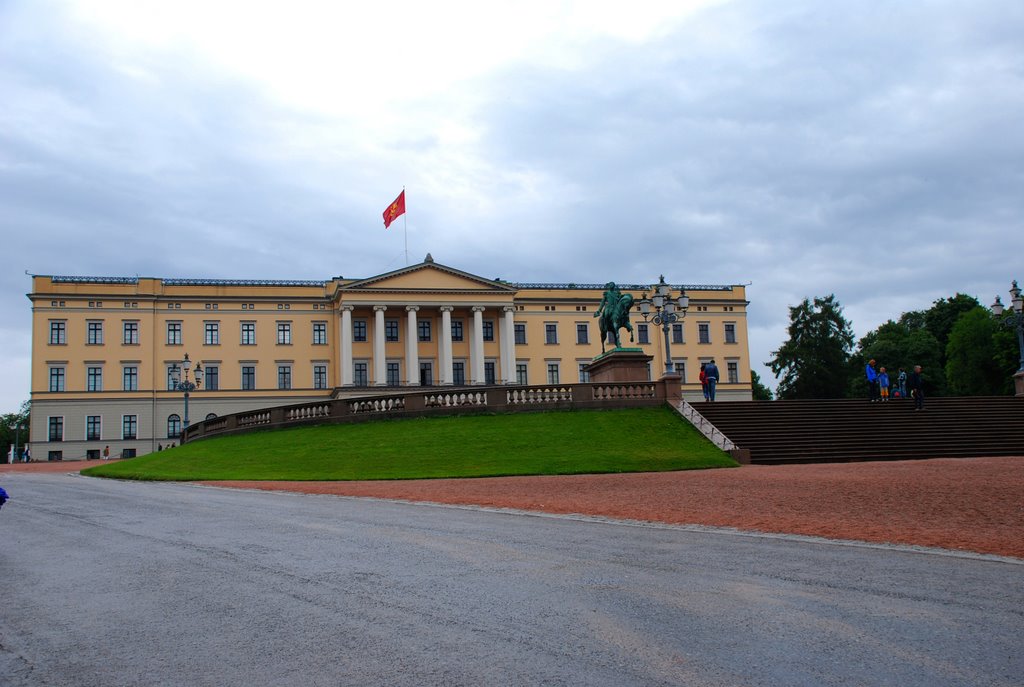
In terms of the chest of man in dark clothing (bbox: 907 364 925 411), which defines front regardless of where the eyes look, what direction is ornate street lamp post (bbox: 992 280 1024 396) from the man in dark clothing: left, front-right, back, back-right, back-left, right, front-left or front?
back-left

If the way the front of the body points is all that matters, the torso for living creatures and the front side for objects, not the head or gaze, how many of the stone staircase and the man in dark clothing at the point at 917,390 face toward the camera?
2

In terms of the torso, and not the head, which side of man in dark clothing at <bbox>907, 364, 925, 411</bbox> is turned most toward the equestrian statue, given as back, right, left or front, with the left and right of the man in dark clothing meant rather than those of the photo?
right
